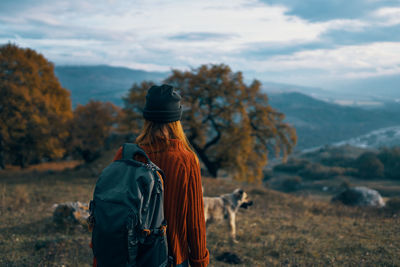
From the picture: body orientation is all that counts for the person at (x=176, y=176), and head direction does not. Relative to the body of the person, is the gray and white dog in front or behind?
in front

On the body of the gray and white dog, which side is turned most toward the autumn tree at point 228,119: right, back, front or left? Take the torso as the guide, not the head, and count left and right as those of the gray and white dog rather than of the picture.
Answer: left

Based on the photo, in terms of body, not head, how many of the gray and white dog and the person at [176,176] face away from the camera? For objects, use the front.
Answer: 1

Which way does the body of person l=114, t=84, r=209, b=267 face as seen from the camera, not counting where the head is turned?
away from the camera

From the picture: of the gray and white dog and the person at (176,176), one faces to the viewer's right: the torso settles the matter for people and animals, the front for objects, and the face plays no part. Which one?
the gray and white dog

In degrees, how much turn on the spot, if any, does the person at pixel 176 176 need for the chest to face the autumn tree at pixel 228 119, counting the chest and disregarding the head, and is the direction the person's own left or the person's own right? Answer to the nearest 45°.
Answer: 0° — they already face it

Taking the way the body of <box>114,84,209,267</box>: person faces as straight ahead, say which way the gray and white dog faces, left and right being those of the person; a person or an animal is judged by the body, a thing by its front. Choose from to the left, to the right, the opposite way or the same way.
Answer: to the right

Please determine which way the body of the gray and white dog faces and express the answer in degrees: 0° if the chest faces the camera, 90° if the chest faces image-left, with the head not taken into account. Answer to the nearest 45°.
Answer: approximately 270°

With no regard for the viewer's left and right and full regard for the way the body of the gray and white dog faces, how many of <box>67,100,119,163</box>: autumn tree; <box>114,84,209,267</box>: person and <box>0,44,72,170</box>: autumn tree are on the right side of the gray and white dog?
1
